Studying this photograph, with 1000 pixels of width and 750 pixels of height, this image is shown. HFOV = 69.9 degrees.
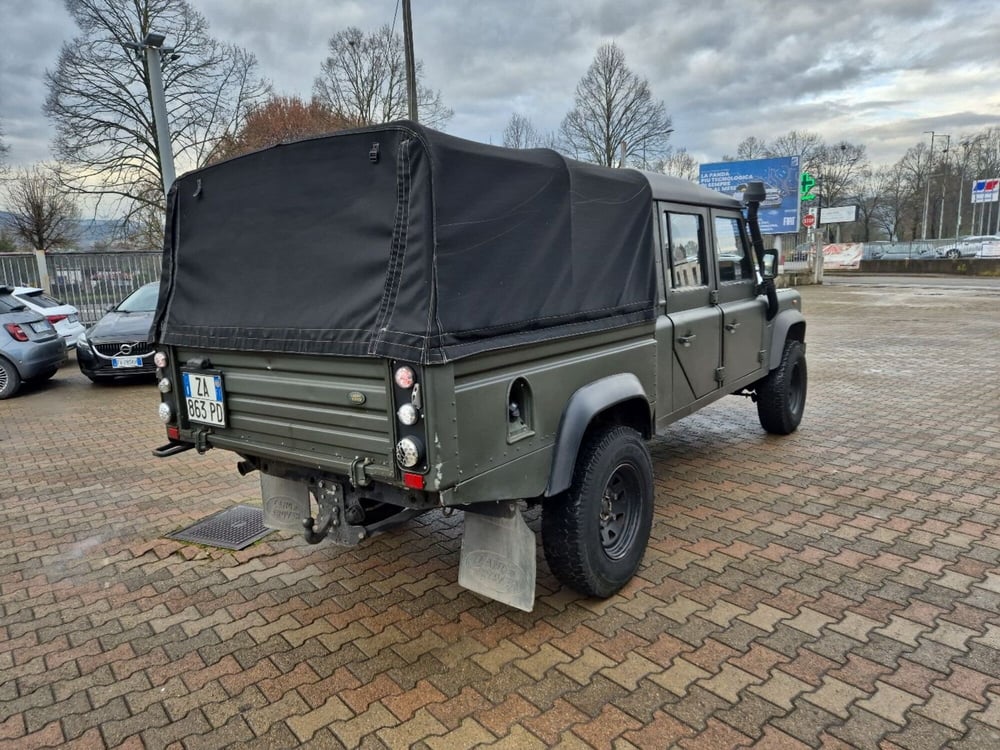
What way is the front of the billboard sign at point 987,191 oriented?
toward the camera

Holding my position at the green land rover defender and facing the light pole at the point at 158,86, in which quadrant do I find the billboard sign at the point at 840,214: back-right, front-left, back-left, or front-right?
front-right

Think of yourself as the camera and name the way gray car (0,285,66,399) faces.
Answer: facing away from the viewer and to the left of the viewer

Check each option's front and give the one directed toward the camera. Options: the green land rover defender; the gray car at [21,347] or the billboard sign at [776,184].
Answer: the billboard sign

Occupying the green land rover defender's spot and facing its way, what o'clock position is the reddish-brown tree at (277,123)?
The reddish-brown tree is roughly at 10 o'clock from the green land rover defender.

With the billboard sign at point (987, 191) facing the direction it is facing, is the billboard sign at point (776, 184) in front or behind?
in front

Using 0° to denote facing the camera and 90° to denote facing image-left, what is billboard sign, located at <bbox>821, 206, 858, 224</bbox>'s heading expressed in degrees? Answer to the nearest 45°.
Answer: approximately 0°

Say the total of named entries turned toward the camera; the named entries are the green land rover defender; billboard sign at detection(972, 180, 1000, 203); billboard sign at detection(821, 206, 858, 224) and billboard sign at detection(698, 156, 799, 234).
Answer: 3

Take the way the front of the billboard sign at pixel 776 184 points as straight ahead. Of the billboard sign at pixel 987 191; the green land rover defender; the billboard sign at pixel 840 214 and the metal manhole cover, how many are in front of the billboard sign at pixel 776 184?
2

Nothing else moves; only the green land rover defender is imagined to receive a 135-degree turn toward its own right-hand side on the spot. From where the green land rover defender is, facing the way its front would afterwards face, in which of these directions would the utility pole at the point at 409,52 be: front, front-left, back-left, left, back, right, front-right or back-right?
back

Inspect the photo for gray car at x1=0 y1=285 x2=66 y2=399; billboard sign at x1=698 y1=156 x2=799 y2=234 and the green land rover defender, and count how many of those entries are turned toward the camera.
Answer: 1

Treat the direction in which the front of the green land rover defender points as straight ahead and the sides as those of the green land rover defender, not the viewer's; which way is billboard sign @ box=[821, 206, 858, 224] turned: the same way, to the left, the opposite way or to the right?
the opposite way

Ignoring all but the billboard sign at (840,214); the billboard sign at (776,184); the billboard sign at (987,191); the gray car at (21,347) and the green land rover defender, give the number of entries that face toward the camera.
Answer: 3

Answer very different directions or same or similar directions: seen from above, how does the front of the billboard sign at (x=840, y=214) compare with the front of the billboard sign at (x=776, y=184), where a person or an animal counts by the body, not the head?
same or similar directions

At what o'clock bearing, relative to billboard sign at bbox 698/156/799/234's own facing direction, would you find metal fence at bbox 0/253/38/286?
The metal fence is roughly at 1 o'clock from the billboard sign.

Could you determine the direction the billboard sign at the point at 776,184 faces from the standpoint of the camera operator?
facing the viewer

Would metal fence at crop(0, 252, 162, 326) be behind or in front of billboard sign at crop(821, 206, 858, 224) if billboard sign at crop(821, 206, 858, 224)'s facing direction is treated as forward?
in front

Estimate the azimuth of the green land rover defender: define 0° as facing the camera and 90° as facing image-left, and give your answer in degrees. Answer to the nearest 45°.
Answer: approximately 225°

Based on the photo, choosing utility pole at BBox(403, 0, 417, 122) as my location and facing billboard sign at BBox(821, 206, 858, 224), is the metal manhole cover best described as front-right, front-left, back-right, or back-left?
back-right
